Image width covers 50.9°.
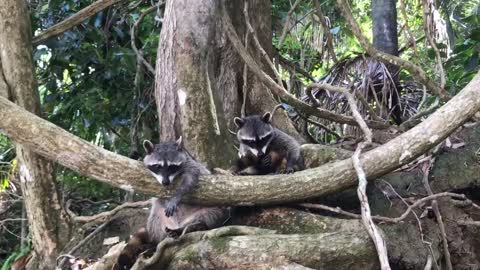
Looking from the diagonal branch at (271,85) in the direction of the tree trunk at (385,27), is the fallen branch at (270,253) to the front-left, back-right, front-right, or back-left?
back-right

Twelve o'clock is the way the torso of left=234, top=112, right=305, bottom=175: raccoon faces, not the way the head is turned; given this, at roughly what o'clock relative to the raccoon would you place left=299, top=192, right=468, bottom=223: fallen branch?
The fallen branch is roughly at 9 o'clock from the raccoon.

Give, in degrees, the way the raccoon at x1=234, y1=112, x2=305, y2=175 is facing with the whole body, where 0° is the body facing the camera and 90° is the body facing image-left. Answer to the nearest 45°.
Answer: approximately 45°

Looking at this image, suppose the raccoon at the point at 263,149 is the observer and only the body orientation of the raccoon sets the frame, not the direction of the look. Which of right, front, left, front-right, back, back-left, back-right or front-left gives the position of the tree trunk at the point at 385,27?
back

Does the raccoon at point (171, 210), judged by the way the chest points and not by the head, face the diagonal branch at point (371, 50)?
no

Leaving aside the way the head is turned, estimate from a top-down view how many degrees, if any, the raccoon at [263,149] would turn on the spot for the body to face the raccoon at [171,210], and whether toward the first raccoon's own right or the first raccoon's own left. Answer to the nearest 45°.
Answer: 0° — it already faces it

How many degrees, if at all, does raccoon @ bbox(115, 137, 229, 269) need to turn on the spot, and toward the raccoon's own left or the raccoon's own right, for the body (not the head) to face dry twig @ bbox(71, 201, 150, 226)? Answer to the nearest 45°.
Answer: approximately 135° to the raccoon's own right

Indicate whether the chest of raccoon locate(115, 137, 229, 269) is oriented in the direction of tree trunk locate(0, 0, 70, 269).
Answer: no

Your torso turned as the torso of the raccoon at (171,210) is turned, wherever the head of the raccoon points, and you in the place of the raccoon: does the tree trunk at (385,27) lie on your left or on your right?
on your left

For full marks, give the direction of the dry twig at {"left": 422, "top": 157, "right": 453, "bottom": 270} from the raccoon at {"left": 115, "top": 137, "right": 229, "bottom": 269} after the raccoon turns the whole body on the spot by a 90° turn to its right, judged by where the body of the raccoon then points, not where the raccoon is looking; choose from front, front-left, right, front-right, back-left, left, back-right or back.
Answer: back

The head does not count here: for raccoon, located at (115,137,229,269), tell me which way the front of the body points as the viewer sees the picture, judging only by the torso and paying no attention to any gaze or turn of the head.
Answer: toward the camera

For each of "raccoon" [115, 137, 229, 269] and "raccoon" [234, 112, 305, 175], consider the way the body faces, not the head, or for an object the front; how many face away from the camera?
0
